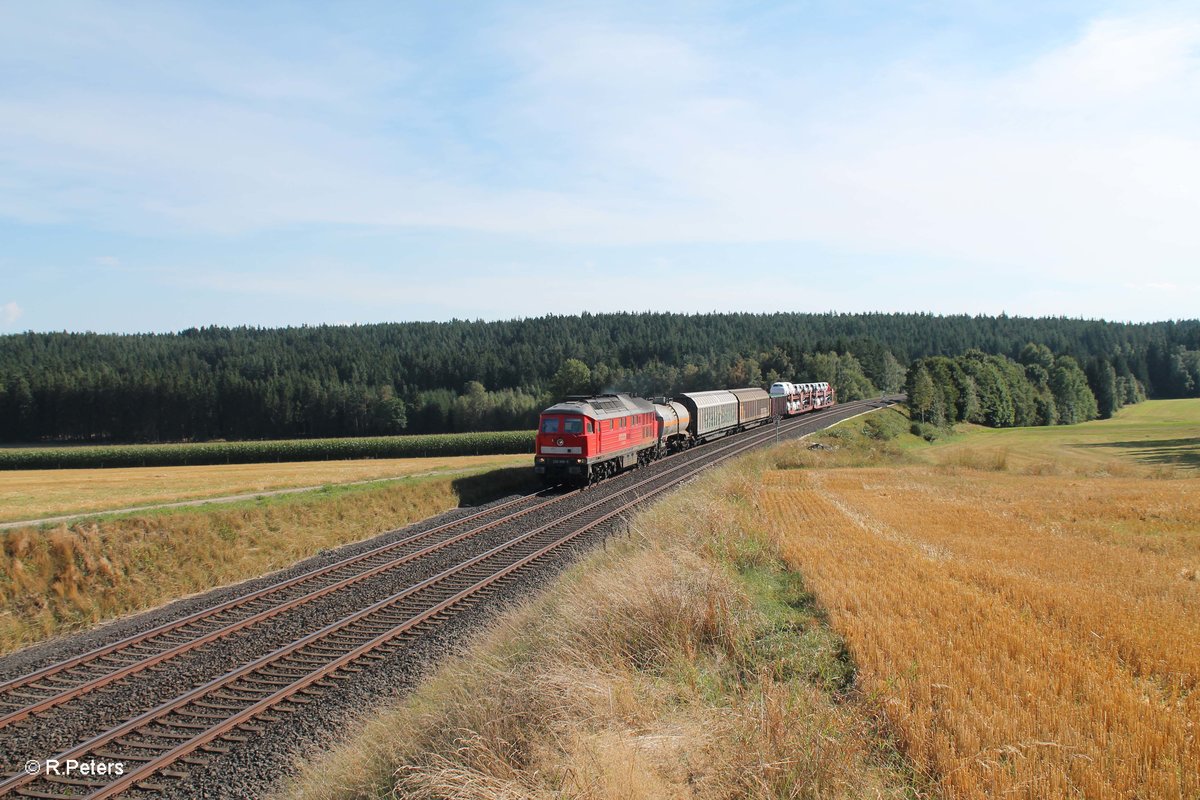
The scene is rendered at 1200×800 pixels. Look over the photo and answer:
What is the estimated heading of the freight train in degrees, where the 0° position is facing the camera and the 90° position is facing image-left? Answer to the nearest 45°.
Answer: approximately 45°
